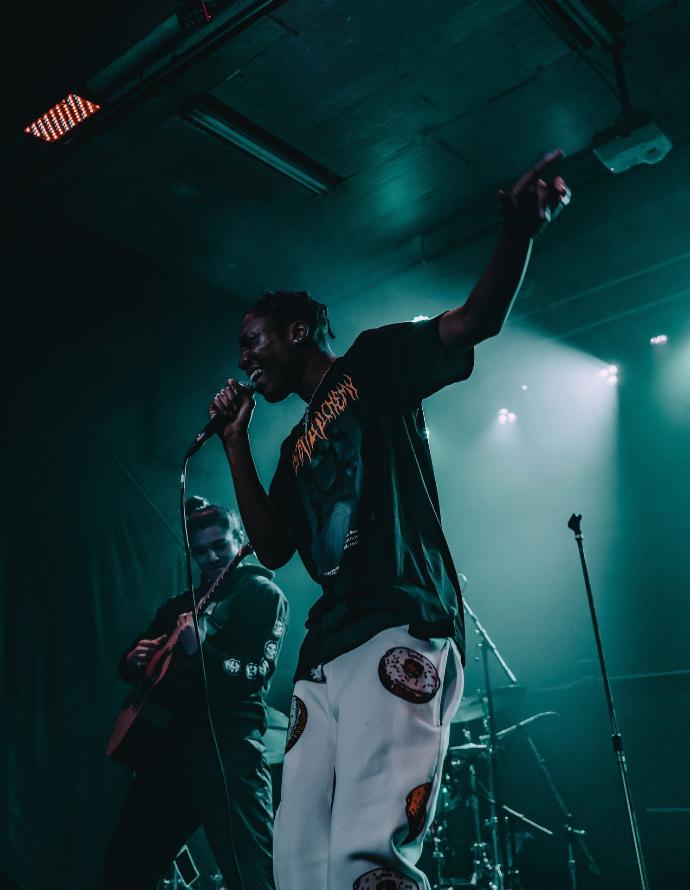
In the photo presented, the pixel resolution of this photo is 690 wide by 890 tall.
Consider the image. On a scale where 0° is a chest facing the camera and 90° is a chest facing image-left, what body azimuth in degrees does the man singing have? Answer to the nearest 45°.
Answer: approximately 45°

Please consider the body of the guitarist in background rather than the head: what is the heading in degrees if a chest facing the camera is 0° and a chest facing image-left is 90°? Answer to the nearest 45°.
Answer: approximately 45°

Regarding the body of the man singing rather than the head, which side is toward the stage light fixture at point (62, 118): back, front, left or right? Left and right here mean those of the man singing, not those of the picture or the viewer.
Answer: right

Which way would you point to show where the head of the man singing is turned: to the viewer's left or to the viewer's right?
to the viewer's left

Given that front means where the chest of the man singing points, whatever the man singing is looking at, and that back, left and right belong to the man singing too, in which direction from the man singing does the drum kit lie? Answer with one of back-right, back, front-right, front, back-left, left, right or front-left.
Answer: back-right
